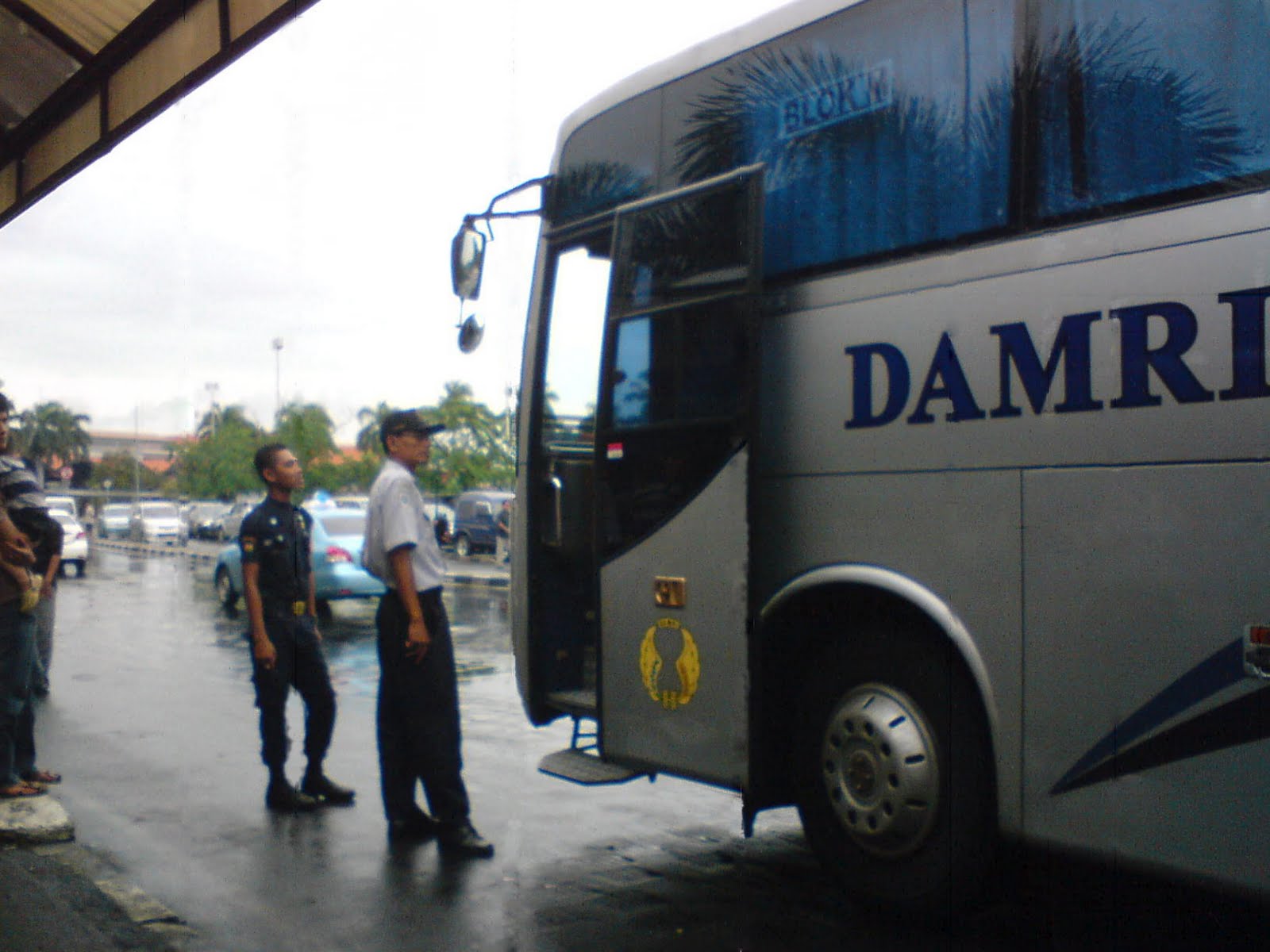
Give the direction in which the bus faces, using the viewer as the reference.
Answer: facing away from the viewer and to the left of the viewer

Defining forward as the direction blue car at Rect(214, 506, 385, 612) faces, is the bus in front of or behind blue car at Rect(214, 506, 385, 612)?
behind

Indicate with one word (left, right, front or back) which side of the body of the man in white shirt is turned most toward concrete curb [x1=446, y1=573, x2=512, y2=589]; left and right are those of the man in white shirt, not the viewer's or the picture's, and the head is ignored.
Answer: left

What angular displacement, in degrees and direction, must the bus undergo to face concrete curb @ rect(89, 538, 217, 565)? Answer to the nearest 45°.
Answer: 0° — it already faces it

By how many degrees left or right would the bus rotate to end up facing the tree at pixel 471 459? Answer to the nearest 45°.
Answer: approximately 45° to its right

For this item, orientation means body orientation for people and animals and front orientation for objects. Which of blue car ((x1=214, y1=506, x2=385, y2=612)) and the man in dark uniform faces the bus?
the man in dark uniform

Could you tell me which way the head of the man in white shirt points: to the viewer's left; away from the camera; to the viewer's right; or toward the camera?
to the viewer's right

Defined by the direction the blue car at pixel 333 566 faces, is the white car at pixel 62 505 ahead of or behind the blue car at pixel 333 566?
ahead

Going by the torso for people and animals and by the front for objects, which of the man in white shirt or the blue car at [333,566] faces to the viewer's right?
the man in white shirt

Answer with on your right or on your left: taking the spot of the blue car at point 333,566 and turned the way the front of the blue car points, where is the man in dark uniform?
on your left

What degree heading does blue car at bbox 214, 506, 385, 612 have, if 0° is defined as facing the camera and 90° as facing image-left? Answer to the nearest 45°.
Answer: approximately 135°

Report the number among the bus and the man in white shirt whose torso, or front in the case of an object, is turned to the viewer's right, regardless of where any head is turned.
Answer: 1

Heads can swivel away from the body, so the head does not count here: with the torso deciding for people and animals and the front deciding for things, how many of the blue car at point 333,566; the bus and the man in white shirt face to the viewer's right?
1

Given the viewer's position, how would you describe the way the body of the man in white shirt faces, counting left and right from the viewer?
facing to the right of the viewer

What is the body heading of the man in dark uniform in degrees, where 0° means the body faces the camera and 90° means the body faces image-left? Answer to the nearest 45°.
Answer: approximately 315°
